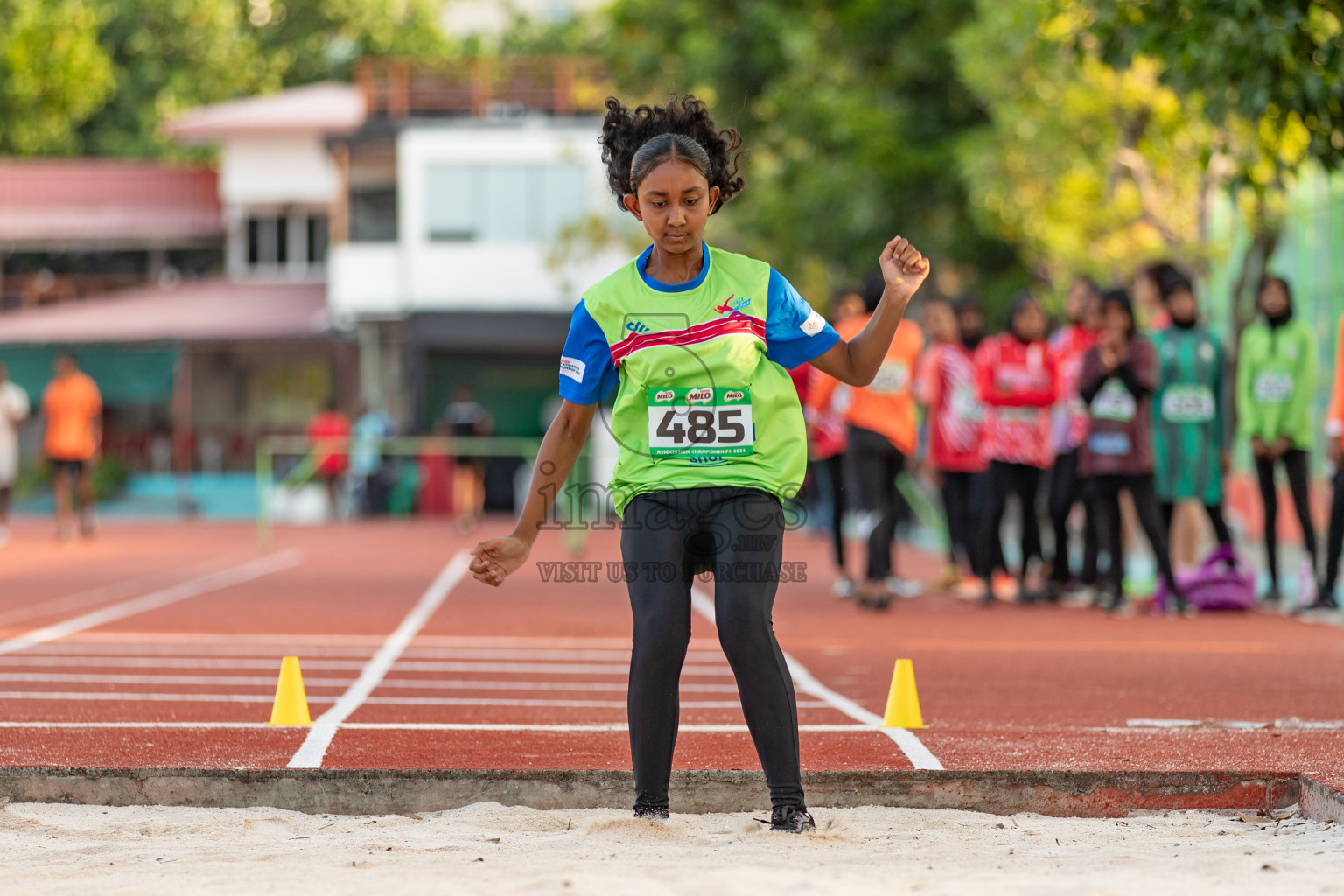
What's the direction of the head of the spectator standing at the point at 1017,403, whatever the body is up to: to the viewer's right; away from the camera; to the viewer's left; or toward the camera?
toward the camera

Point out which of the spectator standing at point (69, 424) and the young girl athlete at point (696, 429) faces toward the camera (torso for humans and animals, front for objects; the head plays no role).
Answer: the young girl athlete

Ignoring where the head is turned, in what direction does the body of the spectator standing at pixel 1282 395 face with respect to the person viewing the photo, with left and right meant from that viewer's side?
facing the viewer

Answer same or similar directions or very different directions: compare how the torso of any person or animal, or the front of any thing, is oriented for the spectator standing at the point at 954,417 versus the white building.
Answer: same or similar directions

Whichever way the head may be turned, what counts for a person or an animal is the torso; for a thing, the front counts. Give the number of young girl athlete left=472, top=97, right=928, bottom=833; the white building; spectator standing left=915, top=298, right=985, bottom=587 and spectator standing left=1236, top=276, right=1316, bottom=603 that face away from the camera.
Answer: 0

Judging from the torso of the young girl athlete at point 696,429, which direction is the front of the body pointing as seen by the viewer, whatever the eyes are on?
toward the camera

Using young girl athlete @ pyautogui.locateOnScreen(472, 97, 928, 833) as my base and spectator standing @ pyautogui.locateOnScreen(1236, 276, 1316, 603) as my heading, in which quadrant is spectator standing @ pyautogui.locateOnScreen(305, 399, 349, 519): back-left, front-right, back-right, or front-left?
front-left

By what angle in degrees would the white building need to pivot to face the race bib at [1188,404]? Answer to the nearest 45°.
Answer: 0° — it already faces it

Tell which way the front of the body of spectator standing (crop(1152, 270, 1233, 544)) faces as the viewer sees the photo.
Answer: toward the camera
